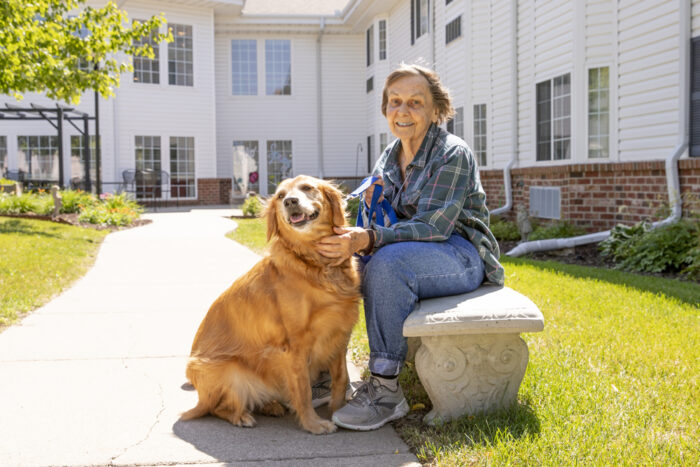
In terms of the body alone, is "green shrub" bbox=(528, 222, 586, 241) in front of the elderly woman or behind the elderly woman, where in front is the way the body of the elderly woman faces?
behind

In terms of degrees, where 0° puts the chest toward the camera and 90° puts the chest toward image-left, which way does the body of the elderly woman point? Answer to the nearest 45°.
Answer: approximately 45°

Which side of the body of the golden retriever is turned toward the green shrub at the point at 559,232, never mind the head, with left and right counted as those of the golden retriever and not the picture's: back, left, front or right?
left

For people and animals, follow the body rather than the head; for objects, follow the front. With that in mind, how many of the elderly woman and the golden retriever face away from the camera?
0

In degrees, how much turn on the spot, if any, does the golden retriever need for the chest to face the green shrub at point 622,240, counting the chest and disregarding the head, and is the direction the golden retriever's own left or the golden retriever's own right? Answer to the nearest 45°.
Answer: approximately 90° to the golden retriever's own left

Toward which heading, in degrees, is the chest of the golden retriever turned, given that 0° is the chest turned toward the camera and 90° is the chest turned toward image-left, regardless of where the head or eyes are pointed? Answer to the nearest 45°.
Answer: approximately 315°

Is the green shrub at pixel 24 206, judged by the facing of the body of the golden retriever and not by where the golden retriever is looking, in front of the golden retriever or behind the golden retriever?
behind

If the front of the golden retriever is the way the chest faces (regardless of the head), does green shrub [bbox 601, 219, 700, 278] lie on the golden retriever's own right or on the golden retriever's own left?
on the golden retriever's own left

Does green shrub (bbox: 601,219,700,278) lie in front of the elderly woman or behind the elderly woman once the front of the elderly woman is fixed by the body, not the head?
behind

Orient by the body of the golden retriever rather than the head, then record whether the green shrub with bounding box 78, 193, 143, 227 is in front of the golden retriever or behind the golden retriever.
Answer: behind
